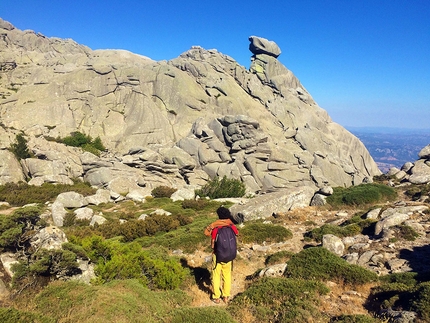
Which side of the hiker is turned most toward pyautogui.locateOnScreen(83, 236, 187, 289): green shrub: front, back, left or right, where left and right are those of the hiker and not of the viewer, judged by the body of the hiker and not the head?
left

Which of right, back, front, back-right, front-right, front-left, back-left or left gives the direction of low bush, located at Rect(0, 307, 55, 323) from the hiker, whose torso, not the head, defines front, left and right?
back-left

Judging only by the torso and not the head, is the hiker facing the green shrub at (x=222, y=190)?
yes

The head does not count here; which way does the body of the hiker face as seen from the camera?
away from the camera

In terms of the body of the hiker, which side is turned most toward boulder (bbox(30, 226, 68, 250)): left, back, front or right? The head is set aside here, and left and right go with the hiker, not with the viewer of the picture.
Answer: left
